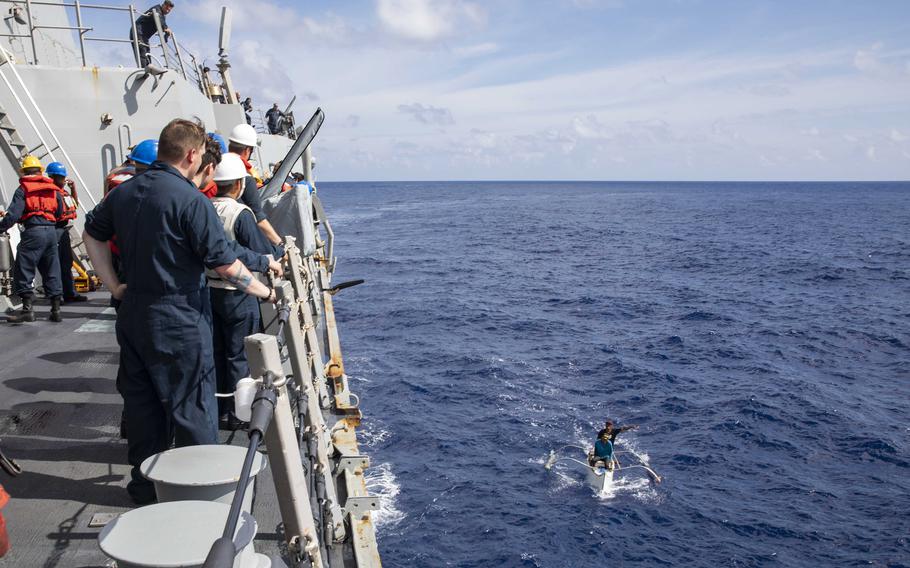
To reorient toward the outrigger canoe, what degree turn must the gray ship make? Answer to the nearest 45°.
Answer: approximately 45° to its right

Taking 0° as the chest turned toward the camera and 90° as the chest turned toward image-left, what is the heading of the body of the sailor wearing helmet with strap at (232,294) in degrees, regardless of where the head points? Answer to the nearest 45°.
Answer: approximately 225°

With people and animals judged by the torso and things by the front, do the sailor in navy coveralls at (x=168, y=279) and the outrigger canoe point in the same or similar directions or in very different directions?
very different directions

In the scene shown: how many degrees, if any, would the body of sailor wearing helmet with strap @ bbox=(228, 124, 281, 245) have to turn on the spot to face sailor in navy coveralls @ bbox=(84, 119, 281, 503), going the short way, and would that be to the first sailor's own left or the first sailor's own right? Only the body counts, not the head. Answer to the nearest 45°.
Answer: approximately 135° to the first sailor's own right

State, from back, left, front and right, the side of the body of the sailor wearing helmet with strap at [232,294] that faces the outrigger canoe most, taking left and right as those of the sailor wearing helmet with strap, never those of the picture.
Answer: front

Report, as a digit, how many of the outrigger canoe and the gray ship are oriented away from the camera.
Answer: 1

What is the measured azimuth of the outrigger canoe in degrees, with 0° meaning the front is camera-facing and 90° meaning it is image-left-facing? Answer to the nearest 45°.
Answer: approximately 0°

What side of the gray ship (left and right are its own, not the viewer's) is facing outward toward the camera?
back

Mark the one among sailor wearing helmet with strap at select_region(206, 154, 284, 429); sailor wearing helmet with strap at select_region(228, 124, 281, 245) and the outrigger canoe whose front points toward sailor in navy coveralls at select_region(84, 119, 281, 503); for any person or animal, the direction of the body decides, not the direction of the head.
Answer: the outrigger canoe

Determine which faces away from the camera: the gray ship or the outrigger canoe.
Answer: the gray ship

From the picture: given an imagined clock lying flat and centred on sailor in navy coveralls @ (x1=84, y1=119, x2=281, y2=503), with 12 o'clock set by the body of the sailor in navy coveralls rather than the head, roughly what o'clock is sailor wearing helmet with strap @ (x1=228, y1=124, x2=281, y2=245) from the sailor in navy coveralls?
The sailor wearing helmet with strap is roughly at 11 o'clock from the sailor in navy coveralls.

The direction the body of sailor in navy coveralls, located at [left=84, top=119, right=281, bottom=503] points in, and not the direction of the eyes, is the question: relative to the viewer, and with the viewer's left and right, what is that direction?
facing away from the viewer and to the right of the viewer

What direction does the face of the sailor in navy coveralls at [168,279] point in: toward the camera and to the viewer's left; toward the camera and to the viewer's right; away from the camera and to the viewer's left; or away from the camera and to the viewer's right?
away from the camera and to the viewer's right

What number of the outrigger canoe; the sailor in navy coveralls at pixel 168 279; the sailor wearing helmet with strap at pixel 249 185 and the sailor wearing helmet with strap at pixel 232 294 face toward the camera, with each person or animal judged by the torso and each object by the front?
1
